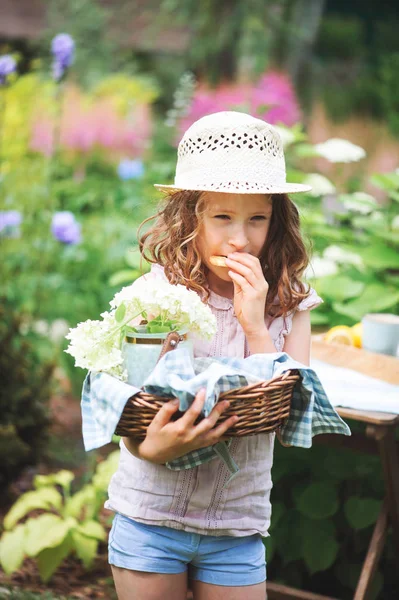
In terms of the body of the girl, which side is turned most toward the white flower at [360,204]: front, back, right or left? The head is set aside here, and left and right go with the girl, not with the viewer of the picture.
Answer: back

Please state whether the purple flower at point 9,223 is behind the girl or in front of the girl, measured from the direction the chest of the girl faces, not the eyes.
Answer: behind

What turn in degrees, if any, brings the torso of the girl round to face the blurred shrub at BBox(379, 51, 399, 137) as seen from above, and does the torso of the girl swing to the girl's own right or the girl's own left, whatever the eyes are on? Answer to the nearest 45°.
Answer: approximately 180°

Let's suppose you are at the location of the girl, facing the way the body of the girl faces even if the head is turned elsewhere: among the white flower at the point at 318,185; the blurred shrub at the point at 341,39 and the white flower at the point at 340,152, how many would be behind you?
3

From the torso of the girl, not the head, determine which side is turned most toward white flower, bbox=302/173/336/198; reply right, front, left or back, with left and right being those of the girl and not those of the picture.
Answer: back

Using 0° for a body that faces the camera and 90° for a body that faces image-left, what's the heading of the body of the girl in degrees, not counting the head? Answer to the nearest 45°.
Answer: approximately 0°

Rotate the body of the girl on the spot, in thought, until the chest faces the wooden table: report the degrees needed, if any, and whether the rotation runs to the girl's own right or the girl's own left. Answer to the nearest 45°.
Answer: approximately 135° to the girl's own left

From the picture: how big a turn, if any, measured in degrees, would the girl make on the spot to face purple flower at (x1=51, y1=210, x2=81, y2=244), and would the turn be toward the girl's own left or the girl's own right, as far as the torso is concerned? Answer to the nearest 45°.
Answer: approximately 180°

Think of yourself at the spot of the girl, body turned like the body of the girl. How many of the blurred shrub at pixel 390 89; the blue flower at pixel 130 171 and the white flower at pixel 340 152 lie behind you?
3

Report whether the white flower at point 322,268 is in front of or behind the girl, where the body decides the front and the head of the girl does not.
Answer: behind

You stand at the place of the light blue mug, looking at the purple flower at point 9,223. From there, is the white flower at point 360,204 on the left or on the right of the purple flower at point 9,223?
right
